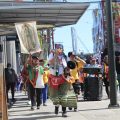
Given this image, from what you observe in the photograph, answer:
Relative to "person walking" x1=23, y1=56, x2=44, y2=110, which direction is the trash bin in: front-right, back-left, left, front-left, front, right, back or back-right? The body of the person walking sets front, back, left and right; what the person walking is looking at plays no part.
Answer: back-left

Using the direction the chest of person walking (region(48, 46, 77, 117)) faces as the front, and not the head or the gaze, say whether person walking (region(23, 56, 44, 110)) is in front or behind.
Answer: behind

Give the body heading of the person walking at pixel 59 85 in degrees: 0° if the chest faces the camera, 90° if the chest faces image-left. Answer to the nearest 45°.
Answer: approximately 0°

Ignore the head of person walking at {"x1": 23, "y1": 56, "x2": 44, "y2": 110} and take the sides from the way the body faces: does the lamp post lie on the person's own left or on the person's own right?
on the person's own left

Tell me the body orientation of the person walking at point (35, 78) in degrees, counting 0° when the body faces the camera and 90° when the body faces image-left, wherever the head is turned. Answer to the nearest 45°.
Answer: approximately 0°
